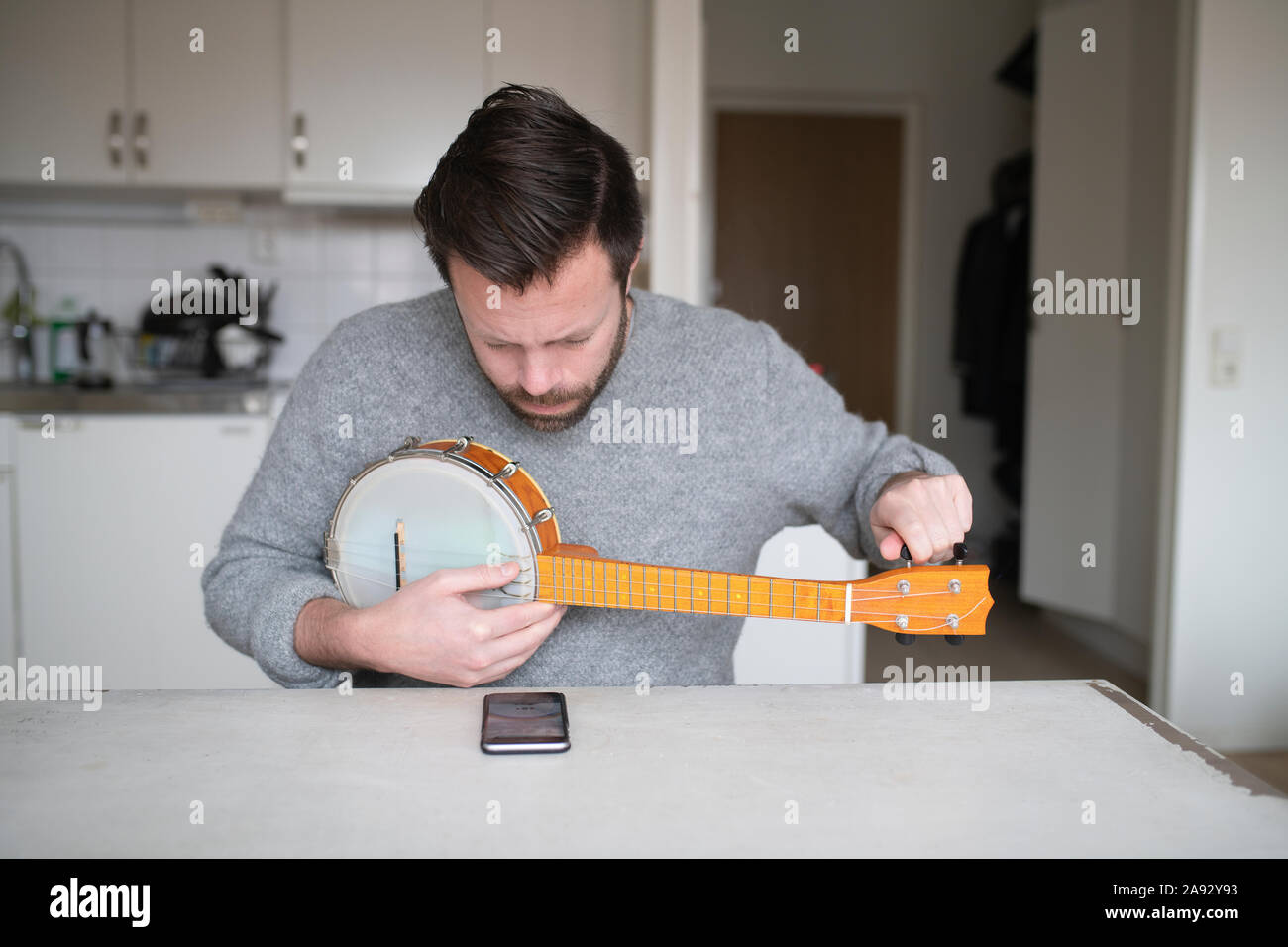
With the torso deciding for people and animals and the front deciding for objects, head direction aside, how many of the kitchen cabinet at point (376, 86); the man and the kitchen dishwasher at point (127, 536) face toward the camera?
3

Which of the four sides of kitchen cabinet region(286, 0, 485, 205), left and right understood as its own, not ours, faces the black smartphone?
front

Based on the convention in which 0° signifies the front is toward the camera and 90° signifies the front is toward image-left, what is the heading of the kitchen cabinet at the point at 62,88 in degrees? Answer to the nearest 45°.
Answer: approximately 0°

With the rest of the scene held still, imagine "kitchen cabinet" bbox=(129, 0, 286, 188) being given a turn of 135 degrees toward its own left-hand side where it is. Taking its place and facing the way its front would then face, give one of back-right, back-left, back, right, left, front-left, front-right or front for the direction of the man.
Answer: back-right

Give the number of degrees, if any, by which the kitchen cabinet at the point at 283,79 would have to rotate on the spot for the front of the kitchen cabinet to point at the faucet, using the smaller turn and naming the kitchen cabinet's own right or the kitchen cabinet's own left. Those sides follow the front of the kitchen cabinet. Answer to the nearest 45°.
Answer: approximately 135° to the kitchen cabinet's own right

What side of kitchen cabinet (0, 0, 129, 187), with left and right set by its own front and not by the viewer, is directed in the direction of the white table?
front

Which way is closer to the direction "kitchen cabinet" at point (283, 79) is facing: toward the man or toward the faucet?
the man

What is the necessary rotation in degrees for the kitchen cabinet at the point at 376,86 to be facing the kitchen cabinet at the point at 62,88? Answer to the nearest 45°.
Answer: approximately 90° to its right

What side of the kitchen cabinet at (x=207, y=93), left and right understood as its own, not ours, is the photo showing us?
front

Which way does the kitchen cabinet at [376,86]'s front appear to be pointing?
toward the camera

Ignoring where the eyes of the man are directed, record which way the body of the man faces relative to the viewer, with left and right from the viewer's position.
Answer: facing the viewer

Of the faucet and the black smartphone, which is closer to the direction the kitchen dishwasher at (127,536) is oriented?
the black smartphone
